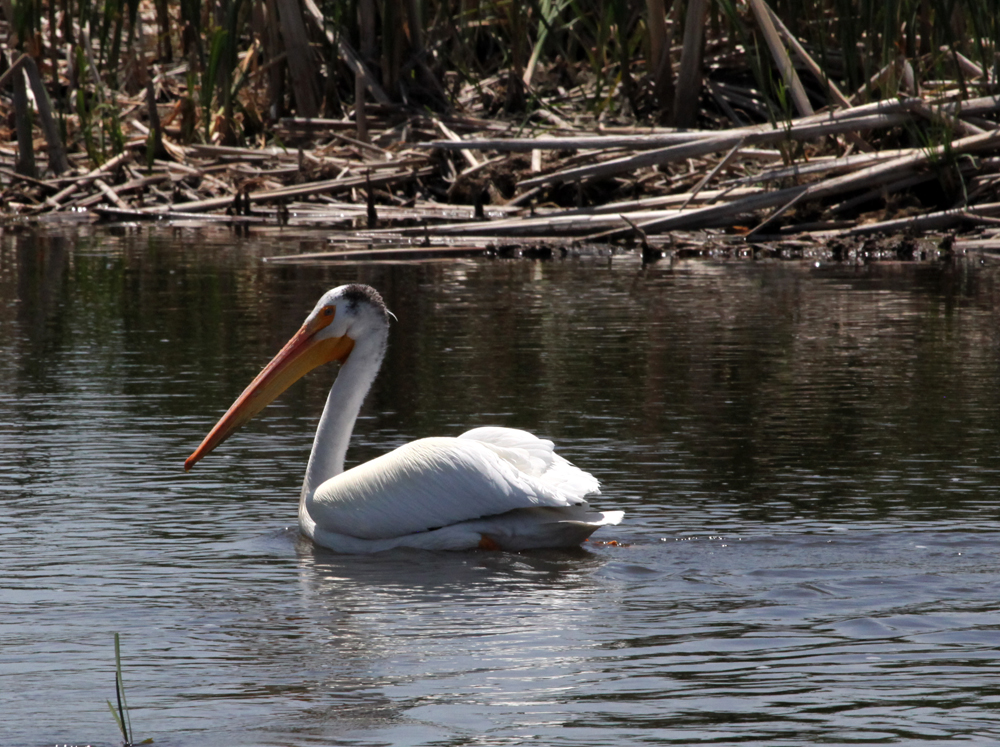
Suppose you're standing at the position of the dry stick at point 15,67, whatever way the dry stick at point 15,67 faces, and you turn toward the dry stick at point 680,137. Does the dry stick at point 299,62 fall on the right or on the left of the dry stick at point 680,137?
left

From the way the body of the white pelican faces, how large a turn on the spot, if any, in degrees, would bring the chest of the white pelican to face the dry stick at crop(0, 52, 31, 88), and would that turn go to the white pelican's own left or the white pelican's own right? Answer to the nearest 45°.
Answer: approximately 90° to the white pelican's own right

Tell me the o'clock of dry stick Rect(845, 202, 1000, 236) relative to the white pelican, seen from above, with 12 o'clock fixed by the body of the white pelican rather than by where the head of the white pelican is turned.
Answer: The dry stick is roughly at 4 o'clock from the white pelican.

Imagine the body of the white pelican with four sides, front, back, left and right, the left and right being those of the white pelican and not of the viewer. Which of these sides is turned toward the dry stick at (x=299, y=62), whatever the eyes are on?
right

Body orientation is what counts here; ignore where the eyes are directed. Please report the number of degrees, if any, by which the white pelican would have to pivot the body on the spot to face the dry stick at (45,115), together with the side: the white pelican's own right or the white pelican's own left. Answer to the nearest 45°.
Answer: approximately 90° to the white pelican's own right

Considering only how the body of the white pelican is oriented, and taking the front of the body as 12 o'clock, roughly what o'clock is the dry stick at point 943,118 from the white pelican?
The dry stick is roughly at 4 o'clock from the white pelican.

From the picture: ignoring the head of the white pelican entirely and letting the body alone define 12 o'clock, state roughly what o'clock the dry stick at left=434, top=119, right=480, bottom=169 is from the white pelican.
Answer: The dry stick is roughly at 3 o'clock from the white pelican.

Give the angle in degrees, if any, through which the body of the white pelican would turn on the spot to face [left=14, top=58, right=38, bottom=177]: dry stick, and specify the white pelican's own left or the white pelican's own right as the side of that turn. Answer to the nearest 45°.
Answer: approximately 90° to the white pelican's own right

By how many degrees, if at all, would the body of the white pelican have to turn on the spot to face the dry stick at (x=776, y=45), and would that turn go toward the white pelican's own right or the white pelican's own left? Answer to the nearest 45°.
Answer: approximately 90° to the white pelican's own right

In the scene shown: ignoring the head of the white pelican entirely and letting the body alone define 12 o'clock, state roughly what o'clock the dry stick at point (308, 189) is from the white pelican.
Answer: The dry stick is roughly at 3 o'clock from the white pelican.

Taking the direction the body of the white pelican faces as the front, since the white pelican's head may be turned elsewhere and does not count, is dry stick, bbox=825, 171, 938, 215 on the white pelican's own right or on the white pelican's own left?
on the white pelican's own right

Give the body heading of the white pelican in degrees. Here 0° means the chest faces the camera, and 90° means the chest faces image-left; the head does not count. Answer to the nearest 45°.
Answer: approximately 90°
